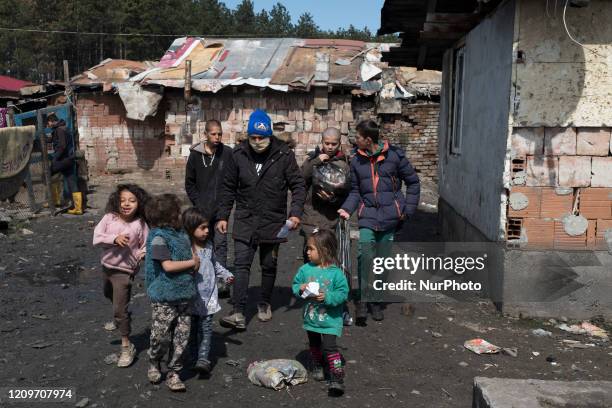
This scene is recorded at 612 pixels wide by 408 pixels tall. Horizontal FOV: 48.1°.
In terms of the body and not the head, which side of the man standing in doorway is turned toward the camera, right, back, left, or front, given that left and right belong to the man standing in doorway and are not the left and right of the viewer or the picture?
left

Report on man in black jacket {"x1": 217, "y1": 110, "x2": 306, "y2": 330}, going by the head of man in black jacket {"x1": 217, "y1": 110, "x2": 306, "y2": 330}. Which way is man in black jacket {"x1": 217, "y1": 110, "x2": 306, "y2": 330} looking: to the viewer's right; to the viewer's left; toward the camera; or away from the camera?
toward the camera

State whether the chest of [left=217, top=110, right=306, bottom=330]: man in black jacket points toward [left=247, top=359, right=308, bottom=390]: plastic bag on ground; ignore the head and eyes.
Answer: yes

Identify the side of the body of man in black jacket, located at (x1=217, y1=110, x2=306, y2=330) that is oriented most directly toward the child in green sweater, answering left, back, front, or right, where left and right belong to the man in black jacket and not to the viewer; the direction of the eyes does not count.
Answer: front

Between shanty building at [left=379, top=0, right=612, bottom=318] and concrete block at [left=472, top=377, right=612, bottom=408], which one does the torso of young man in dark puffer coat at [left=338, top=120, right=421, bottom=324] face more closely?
the concrete block

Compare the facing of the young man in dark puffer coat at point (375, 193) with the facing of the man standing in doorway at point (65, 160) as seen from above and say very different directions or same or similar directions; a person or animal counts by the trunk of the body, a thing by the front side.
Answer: same or similar directions

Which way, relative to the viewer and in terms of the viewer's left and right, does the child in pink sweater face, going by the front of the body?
facing the viewer

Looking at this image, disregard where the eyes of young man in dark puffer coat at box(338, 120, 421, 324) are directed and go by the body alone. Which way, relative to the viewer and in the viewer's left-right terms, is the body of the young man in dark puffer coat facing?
facing the viewer and to the left of the viewer

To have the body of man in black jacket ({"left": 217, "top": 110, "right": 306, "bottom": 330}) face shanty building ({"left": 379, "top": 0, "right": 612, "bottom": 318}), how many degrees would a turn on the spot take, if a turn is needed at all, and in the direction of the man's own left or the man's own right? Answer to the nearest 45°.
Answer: approximately 90° to the man's own left

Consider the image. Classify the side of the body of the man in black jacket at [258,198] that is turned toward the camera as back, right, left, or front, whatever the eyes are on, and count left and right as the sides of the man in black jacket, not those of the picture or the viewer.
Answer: front

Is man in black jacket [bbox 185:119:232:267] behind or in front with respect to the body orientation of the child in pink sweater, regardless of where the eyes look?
behind

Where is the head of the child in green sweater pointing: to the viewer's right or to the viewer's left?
to the viewer's left

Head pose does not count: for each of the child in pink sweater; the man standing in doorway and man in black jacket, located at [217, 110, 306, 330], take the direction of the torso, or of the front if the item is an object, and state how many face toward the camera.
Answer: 2

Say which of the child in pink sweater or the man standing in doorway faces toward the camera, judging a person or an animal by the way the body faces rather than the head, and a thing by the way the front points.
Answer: the child in pink sweater
